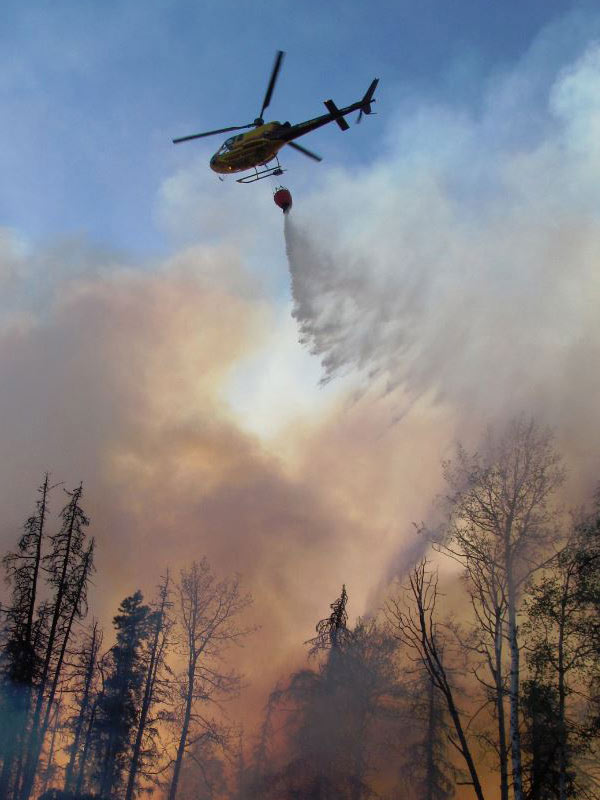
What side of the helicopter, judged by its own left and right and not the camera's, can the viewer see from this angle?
left
